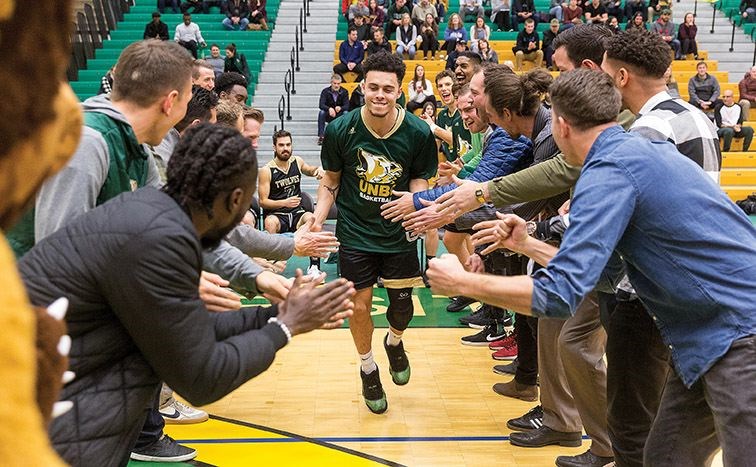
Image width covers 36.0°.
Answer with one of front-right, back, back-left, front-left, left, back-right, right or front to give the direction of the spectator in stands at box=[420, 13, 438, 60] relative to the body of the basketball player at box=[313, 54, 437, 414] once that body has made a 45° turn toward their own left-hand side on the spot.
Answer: back-left

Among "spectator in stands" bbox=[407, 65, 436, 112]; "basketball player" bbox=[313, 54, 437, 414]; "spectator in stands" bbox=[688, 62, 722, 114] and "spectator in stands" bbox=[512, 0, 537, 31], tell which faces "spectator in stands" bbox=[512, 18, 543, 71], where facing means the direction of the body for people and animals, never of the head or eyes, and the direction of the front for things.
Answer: "spectator in stands" bbox=[512, 0, 537, 31]

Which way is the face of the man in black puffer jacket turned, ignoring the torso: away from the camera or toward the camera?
away from the camera

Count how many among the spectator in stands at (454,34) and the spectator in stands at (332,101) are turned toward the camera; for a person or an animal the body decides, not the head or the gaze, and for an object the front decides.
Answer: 2

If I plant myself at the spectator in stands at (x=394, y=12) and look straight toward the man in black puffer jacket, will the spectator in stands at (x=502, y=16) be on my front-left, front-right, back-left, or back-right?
back-left

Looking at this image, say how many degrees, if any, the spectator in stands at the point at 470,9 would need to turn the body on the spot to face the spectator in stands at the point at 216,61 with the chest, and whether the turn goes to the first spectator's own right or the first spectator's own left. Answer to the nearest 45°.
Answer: approximately 45° to the first spectator's own right

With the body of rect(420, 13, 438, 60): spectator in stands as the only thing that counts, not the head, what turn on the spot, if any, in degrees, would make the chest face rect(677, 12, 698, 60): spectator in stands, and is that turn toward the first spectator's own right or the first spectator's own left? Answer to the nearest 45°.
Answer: approximately 90° to the first spectator's own left

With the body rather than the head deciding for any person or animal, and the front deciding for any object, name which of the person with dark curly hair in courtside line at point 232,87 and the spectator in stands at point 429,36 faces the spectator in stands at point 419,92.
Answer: the spectator in stands at point 429,36

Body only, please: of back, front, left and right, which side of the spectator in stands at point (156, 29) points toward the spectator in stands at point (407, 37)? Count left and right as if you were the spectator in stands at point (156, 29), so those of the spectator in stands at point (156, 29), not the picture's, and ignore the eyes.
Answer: left

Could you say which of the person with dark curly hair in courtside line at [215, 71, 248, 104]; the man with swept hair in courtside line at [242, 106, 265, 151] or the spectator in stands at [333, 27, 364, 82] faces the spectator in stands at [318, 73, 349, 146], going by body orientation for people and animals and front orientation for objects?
the spectator in stands at [333, 27, 364, 82]

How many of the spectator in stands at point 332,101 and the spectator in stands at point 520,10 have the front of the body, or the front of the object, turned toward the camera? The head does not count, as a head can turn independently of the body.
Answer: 2

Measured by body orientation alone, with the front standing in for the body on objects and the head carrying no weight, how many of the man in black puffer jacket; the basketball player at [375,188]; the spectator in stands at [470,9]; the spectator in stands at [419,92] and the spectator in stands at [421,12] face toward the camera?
4

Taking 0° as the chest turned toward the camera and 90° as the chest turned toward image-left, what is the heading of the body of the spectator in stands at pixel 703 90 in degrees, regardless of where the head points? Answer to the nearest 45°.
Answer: approximately 0°
